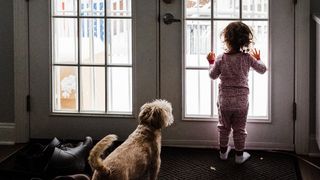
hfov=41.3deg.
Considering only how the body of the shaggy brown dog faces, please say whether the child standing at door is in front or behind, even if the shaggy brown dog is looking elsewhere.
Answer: in front

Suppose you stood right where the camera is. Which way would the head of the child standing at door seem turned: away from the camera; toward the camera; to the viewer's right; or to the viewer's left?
away from the camera

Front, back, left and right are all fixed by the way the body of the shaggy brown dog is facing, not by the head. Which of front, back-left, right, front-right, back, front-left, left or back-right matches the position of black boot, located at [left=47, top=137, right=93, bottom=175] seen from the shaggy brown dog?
left

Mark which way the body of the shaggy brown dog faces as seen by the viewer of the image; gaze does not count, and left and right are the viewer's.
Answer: facing away from the viewer and to the right of the viewer

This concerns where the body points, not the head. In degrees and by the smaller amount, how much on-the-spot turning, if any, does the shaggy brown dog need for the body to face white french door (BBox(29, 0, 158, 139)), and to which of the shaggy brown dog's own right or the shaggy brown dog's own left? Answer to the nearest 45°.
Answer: approximately 45° to the shaggy brown dog's own left

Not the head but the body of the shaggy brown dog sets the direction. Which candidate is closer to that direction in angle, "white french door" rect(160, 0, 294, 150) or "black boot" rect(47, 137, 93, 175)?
the white french door

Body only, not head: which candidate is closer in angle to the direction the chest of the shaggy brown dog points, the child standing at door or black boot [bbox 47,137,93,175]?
the child standing at door
